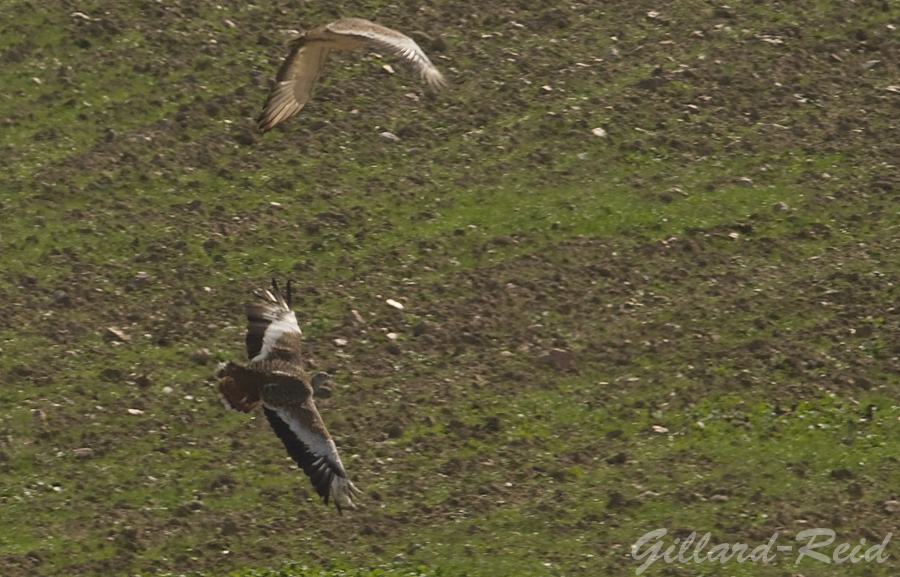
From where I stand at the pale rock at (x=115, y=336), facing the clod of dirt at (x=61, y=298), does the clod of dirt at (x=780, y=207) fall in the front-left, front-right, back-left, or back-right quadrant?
back-right

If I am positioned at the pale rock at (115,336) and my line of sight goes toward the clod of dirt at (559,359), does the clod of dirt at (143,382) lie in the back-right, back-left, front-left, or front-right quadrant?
front-right

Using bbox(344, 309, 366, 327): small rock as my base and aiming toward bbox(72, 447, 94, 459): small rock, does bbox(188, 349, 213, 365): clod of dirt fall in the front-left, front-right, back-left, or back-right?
front-right

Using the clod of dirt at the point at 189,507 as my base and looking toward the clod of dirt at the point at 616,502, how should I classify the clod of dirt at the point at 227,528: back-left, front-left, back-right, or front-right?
front-right

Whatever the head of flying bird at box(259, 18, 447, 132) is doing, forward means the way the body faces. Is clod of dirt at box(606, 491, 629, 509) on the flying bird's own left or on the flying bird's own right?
on the flying bird's own left
